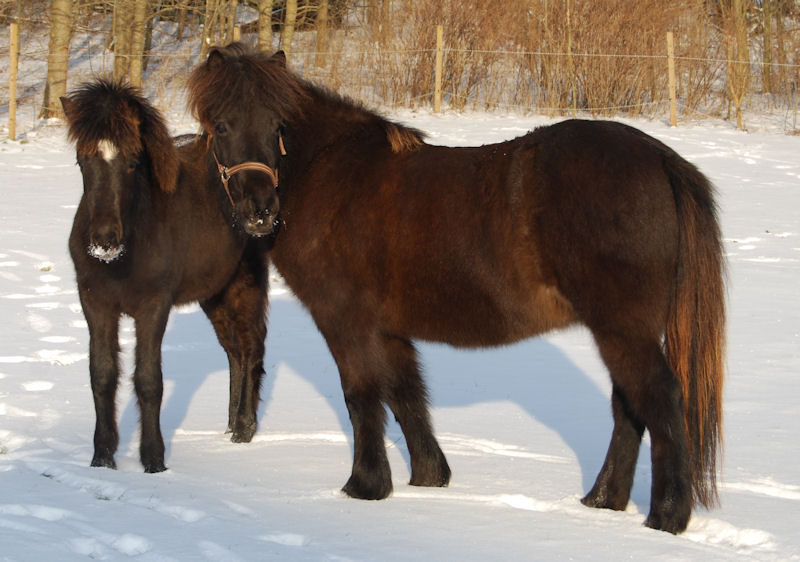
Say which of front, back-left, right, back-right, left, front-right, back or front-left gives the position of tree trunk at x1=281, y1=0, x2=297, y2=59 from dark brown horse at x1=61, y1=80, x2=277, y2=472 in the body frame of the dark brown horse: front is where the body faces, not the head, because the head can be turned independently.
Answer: back-right

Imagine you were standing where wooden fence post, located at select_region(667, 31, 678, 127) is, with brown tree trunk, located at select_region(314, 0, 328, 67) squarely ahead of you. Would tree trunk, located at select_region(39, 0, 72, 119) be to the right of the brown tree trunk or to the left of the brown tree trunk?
left

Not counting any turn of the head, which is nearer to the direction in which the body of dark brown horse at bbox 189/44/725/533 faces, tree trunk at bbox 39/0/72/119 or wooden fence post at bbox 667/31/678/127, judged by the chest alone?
the tree trunk

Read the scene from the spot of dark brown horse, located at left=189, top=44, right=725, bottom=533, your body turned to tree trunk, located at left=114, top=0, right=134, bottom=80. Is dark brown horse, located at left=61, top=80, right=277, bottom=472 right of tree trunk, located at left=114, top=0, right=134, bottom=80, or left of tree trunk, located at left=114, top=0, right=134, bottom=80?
left

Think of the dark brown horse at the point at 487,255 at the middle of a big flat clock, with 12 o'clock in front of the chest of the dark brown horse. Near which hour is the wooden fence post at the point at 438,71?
The wooden fence post is roughly at 3 o'clock from the dark brown horse.

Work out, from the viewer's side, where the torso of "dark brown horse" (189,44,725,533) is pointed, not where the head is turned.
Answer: to the viewer's left

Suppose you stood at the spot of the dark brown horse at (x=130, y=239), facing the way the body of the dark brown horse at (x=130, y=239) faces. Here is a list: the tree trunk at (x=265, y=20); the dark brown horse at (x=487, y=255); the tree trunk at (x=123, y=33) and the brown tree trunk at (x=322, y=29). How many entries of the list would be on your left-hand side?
1

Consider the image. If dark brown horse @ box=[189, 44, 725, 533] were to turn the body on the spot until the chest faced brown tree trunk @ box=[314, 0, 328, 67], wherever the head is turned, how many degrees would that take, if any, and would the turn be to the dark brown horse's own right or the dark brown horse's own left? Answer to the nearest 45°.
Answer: approximately 90° to the dark brown horse's own right

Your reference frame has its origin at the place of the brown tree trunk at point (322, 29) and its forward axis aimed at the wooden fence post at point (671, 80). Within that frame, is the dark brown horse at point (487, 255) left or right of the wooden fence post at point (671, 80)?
right

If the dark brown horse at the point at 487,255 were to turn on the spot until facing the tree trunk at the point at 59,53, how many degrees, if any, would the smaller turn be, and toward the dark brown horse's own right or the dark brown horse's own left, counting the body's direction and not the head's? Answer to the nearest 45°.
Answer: approximately 45° to the dark brown horse's own right

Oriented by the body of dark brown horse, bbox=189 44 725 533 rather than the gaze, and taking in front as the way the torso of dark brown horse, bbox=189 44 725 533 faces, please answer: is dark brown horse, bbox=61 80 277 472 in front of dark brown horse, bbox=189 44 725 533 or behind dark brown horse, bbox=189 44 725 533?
in front

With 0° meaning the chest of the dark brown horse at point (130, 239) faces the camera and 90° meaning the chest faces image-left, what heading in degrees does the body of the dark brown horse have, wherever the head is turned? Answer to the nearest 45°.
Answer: approximately 45°

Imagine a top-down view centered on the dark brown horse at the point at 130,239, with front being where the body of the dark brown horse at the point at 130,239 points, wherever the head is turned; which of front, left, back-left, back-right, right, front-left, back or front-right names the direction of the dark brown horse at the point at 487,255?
left

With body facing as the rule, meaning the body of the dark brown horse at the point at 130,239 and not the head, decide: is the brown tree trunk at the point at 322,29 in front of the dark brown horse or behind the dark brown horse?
behind

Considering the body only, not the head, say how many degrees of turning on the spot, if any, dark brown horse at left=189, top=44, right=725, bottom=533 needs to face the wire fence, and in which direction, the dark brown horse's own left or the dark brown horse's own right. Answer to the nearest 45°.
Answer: approximately 90° to the dark brown horse's own right
